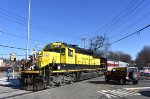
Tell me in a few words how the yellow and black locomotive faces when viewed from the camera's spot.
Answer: facing the viewer and to the left of the viewer

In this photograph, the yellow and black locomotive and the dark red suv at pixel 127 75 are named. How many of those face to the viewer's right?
0

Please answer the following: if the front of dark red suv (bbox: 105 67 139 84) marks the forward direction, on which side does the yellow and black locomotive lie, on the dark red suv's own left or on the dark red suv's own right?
on the dark red suv's own left

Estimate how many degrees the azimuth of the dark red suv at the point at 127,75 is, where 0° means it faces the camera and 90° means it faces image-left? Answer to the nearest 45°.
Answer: approximately 135°
